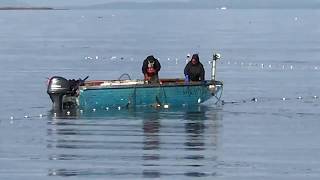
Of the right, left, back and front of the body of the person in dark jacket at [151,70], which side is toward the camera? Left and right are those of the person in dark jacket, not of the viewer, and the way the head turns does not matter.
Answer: front

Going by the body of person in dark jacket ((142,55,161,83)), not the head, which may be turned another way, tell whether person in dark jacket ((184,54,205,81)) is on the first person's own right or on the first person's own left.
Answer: on the first person's own left

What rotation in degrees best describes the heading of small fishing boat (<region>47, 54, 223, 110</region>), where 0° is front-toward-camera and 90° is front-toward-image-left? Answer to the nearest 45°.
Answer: approximately 270°
